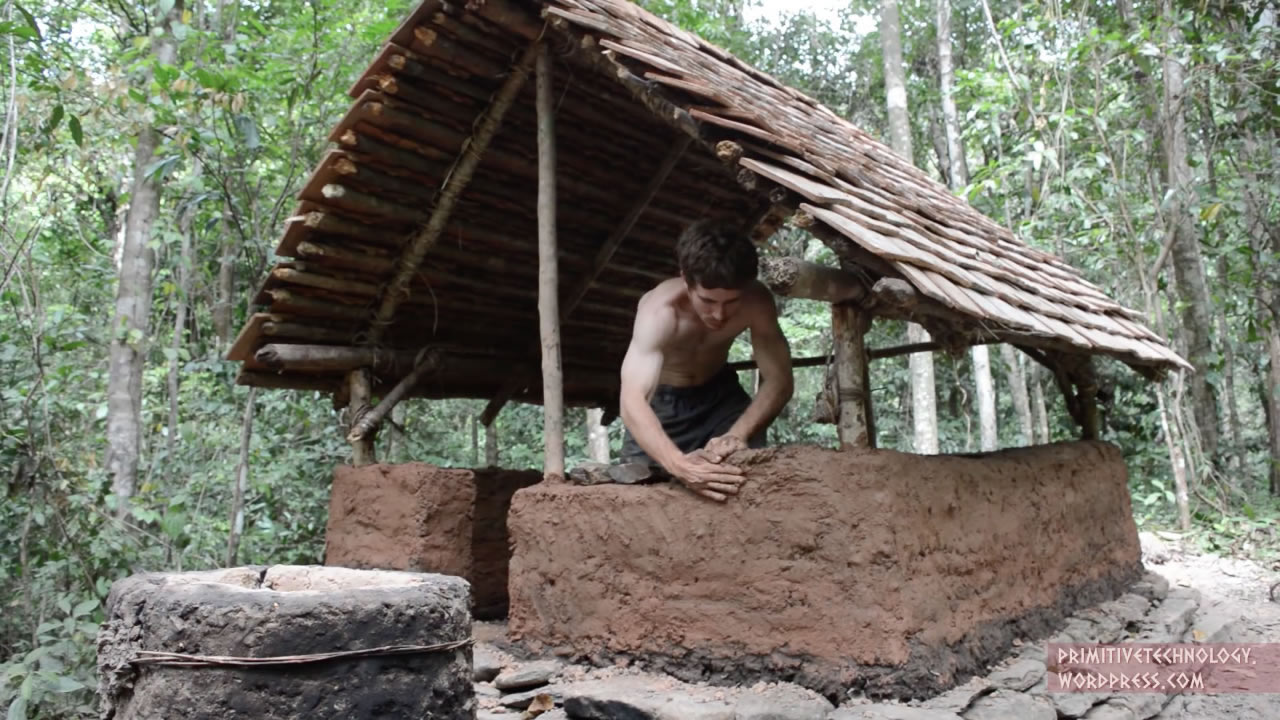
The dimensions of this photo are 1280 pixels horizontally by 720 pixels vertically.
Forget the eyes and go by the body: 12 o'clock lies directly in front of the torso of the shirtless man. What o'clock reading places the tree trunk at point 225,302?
The tree trunk is roughly at 6 o'clock from the shirtless man.

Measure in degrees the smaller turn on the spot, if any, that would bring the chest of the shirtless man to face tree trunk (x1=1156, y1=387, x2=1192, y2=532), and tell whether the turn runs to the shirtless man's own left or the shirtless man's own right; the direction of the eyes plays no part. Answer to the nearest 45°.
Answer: approximately 90° to the shirtless man's own left

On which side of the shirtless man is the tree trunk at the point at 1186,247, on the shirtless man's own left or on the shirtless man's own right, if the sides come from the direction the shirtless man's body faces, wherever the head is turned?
on the shirtless man's own left

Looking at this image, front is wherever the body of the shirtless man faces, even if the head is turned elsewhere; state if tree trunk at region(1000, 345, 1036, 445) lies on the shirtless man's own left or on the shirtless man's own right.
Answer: on the shirtless man's own left

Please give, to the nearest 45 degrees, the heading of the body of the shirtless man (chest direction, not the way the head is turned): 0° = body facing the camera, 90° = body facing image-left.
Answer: approximately 315°

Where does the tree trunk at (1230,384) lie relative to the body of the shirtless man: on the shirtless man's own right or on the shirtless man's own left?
on the shirtless man's own left

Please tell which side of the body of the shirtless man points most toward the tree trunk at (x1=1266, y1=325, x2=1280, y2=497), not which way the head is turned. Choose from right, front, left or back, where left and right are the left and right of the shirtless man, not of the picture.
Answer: left
